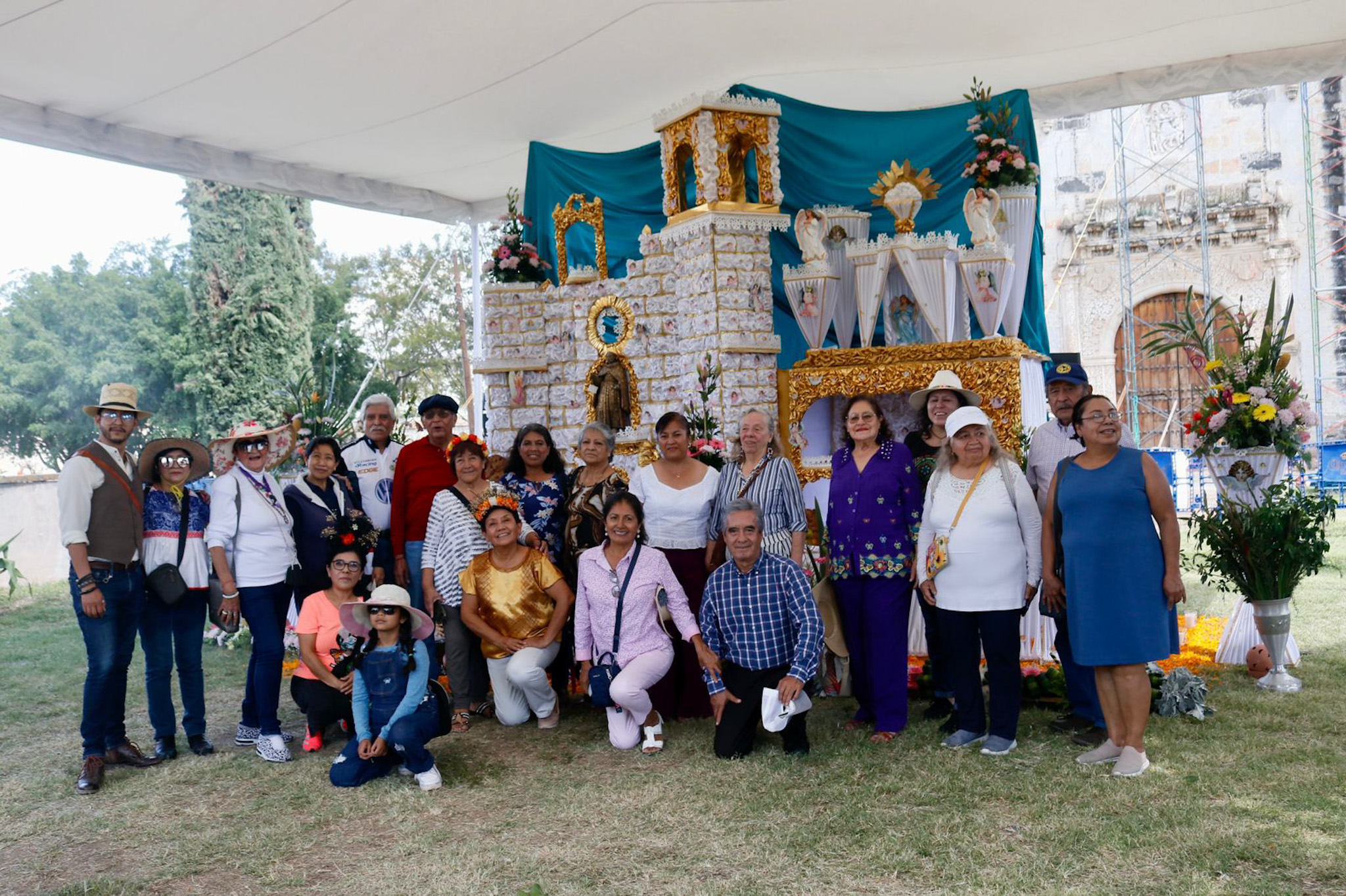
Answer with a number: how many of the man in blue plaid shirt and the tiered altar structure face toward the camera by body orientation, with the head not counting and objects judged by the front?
2

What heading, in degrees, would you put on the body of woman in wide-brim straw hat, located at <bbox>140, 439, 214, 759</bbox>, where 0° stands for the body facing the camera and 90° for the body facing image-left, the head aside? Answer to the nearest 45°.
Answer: approximately 0°

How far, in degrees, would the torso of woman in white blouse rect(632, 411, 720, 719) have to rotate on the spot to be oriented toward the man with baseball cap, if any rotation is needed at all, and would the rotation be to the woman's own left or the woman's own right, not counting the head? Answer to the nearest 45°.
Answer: approximately 90° to the woman's own left

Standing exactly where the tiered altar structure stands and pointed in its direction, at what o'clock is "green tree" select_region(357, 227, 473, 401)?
The green tree is roughly at 5 o'clock from the tiered altar structure.

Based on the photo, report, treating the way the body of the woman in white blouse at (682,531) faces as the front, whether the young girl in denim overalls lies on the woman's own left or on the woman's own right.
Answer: on the woman's own right

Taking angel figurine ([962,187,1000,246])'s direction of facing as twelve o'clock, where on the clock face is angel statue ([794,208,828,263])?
The angel statue is roughly at 3 o'clock from the angel figurine.

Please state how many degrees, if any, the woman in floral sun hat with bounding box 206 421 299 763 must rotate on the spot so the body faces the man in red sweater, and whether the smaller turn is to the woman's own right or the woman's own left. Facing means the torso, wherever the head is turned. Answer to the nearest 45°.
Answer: approximately 90° to the woman's own left

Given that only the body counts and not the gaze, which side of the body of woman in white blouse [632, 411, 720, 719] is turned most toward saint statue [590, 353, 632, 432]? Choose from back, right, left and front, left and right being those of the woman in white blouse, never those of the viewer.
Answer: back
